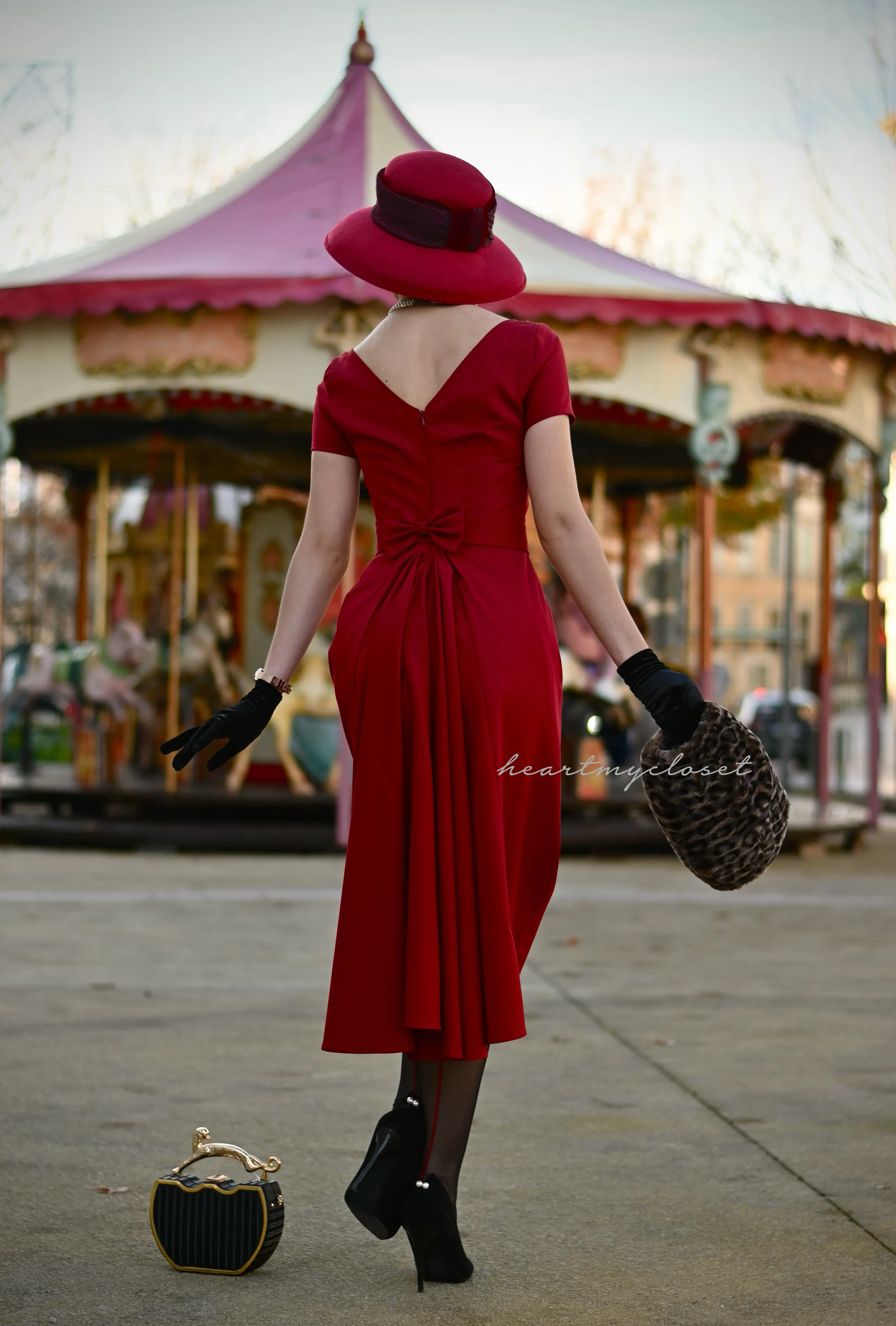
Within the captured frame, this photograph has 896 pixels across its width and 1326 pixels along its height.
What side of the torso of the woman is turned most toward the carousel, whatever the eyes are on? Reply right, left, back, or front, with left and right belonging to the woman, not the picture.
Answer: front

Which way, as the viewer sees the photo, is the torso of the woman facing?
away from the camera

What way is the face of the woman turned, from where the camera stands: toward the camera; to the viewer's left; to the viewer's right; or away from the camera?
away from the camera
